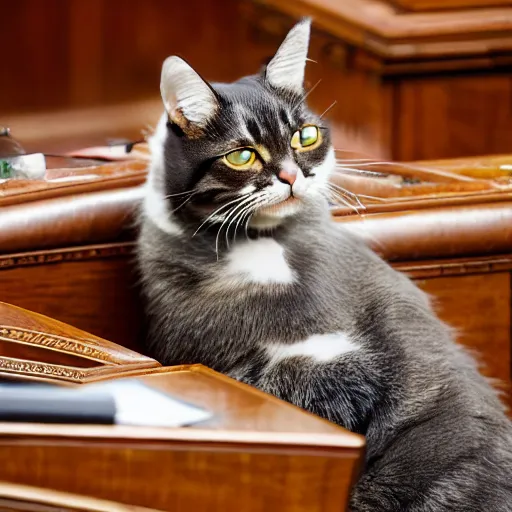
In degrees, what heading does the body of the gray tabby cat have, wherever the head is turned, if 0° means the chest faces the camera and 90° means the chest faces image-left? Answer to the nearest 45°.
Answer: approximately 45°
